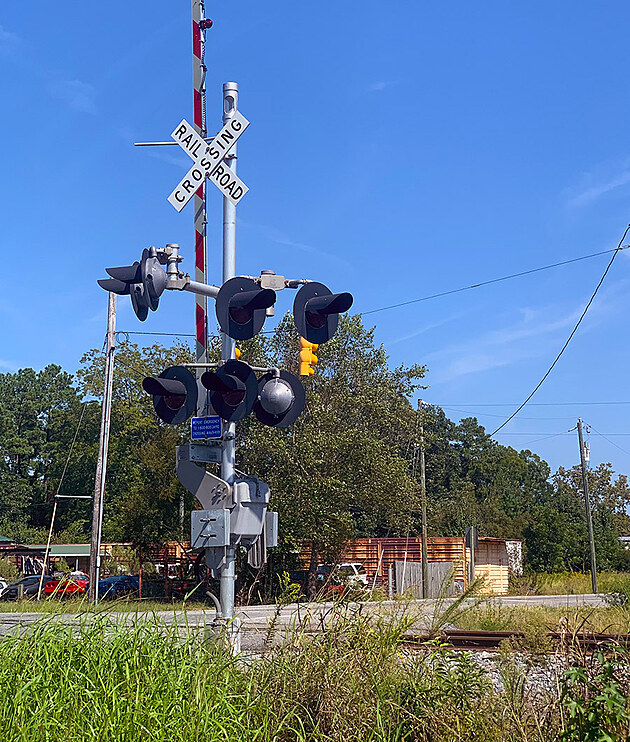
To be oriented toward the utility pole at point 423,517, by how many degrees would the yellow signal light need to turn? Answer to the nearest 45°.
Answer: approximately 90° to its left

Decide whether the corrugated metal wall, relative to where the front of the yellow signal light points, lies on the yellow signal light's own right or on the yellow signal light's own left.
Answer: on the yellow signal light's own left
